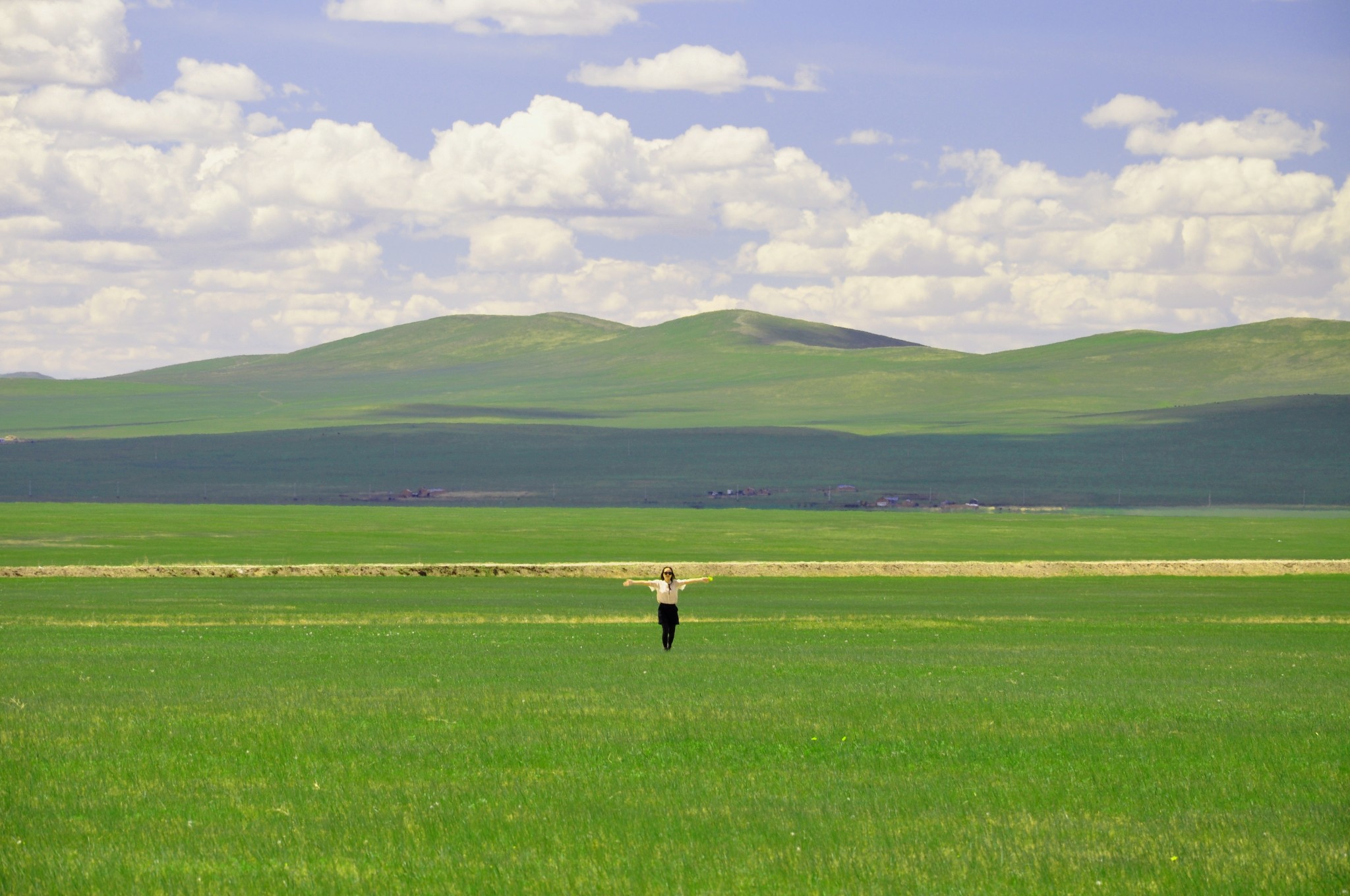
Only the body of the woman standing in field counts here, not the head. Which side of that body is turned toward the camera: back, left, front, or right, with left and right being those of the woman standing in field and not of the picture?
front
